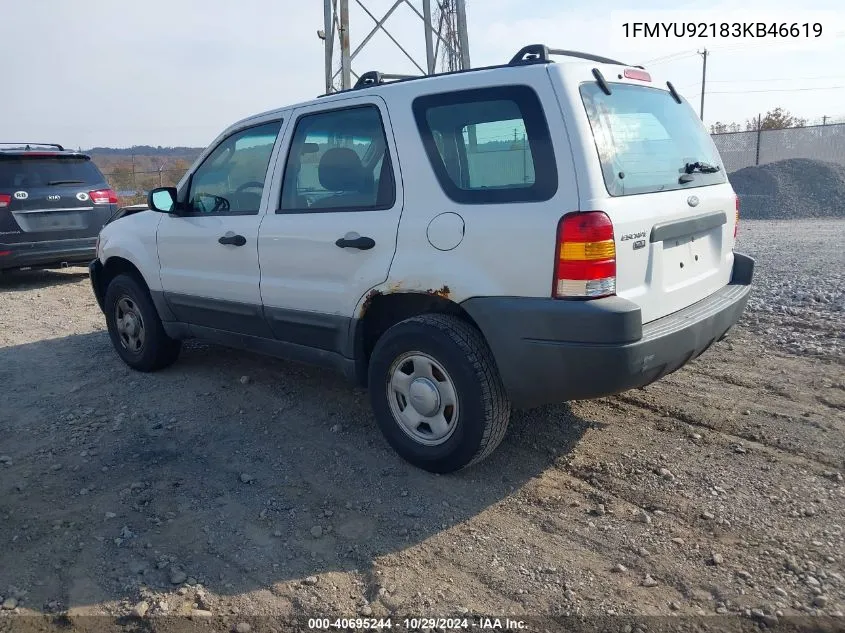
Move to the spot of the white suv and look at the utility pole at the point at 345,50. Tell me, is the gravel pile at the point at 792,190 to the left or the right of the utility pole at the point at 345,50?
right

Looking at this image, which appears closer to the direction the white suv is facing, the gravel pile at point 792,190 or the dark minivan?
the dark minivan

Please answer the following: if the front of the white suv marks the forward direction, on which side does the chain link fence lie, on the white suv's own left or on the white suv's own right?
on the white suv's own right

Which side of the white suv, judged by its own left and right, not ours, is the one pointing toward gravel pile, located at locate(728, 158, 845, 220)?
right

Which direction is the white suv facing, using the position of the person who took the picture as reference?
facing away from the viewer and to the left of the viewer

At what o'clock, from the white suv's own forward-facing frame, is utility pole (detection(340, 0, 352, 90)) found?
The utility pole is roughly at 1 o'clock from the white suv.

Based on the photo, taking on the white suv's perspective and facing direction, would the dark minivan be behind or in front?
in front
